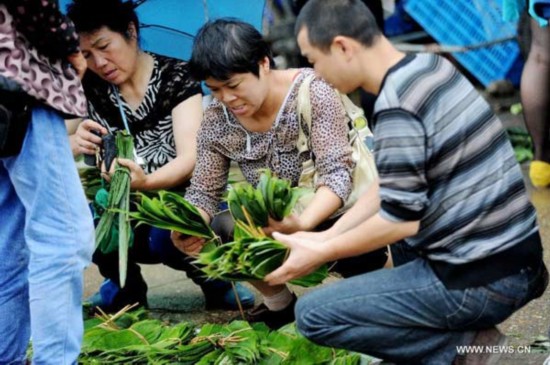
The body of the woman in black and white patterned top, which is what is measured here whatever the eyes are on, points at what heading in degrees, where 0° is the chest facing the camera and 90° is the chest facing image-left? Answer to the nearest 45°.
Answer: approximately 45°

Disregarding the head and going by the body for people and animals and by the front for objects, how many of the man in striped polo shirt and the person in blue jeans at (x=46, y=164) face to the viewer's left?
1

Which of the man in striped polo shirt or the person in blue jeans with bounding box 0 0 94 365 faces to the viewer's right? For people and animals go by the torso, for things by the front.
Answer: the person in blue jeans

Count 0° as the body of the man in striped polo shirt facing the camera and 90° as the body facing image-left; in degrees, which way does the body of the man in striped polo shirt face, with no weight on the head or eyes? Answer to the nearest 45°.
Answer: approximately 90°

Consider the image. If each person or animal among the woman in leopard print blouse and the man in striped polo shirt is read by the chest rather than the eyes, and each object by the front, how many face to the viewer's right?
0

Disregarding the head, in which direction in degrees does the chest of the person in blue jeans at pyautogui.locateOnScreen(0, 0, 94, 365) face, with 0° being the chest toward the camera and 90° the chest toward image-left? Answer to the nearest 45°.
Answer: approximately 270°

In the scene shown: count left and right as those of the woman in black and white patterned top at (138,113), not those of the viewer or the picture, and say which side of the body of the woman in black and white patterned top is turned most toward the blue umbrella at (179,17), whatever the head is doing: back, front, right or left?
back

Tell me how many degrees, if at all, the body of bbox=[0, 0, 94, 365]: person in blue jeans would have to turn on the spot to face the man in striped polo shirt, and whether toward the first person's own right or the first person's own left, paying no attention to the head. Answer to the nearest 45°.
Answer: approximately 45° to the first person's own right

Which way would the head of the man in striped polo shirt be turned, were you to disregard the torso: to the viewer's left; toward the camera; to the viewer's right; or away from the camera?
to the viewer's left

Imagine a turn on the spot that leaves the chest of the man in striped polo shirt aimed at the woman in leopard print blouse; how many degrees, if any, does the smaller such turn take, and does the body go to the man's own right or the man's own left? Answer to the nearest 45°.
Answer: approximately 45° to the man's own right

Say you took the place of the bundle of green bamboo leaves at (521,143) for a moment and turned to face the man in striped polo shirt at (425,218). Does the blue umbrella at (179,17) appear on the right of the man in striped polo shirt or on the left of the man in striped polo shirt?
right
